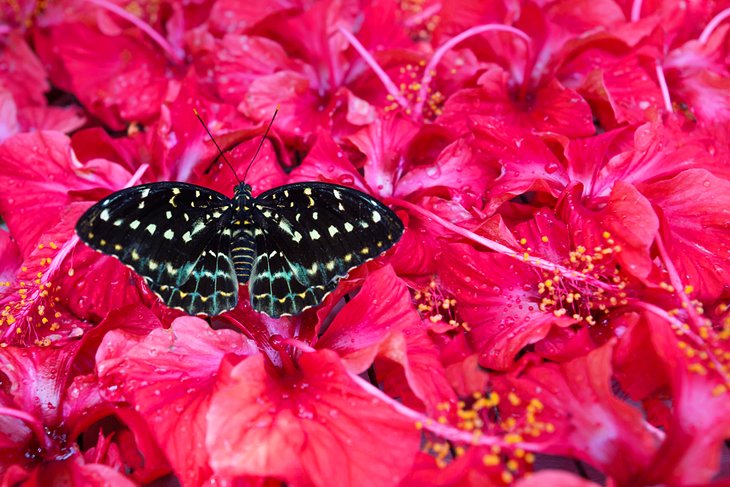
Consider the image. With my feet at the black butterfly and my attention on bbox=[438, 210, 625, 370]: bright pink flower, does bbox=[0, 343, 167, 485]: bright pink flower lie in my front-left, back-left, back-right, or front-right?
back-right

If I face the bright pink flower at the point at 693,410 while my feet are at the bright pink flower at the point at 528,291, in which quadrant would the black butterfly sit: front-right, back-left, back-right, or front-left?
back-right

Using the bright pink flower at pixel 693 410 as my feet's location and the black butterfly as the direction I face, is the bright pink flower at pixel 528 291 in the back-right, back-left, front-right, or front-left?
front-right

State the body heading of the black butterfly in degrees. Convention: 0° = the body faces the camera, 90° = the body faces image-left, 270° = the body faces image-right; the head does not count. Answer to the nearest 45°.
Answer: approximately 180°

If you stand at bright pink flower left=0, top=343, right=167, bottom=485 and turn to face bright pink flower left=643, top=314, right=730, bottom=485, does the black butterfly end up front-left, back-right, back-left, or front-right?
front-left
